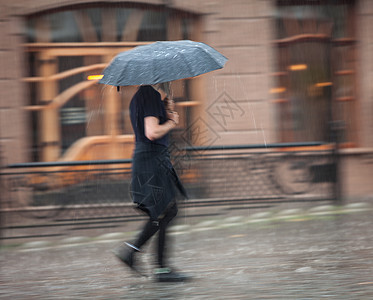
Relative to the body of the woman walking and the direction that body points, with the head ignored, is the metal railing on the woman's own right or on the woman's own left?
on the woman's own left

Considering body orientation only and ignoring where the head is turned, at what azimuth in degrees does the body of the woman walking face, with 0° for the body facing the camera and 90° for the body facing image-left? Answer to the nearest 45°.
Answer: approximately 270°
